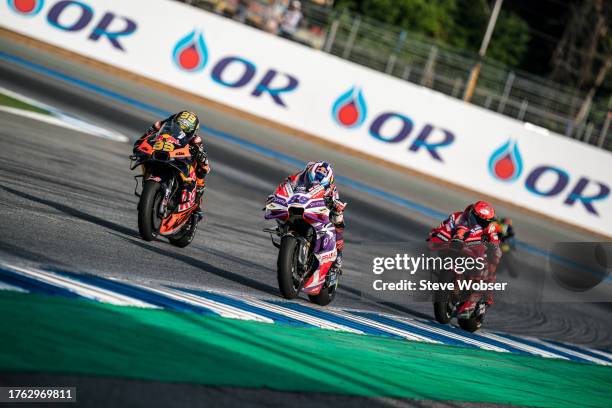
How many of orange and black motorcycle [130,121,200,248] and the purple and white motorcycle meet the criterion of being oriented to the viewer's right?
0

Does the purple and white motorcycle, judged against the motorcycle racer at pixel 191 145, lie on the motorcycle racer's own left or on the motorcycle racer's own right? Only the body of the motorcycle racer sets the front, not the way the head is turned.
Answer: on the motorcycle racer's own left

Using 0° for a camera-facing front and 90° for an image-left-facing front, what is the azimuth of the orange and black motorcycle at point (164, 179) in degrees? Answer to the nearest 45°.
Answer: approximately 45°

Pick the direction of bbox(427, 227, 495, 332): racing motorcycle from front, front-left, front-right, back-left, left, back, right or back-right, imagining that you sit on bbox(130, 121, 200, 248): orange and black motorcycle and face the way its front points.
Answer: back-left

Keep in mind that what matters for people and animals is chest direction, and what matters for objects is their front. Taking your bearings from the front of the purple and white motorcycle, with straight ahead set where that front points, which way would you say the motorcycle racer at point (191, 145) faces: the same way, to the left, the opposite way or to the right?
the same way

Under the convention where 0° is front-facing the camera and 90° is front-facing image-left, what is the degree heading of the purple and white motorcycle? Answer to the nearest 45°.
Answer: approximately 45°

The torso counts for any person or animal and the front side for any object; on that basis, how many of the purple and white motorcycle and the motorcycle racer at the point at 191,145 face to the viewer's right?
0

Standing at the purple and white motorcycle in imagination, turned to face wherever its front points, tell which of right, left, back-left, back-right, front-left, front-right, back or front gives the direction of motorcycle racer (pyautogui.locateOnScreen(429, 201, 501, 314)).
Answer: back

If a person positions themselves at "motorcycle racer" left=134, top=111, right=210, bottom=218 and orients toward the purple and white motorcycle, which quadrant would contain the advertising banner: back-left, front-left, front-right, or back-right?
back-left

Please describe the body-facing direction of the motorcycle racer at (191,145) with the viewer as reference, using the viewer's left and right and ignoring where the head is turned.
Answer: facing the viewer and to the left of the viewer

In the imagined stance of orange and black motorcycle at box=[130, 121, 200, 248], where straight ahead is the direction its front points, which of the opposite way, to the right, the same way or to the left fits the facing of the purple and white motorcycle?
the same way

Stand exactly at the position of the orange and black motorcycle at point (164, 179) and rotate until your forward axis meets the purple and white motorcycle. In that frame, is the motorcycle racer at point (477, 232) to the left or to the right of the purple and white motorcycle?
left

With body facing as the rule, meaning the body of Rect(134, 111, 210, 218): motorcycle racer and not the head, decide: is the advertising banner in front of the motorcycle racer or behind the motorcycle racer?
behind

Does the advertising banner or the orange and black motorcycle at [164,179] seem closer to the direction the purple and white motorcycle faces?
the orange and black motorcycle

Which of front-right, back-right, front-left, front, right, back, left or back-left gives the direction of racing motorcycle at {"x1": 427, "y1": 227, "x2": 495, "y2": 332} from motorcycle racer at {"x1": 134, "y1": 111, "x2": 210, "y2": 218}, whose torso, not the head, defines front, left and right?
back-left

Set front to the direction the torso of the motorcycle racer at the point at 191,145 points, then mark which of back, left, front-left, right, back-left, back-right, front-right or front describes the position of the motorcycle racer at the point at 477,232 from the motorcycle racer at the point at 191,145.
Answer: back-left

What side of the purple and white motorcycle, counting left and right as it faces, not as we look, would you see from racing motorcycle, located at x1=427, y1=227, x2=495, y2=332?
back
